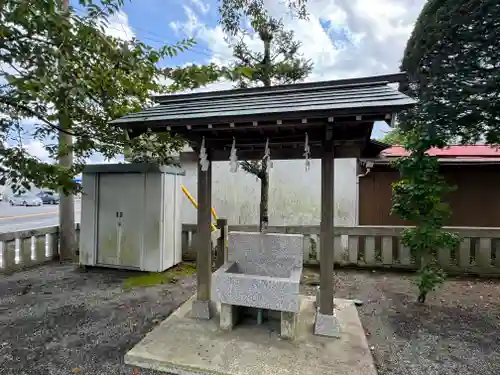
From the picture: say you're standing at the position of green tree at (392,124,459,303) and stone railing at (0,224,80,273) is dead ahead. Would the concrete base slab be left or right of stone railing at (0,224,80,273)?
left

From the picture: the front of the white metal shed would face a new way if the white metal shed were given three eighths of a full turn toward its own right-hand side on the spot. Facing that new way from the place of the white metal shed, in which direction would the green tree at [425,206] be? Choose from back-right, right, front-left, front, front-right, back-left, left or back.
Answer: back-right

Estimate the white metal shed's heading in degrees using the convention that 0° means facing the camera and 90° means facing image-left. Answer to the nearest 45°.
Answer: approximately 45°

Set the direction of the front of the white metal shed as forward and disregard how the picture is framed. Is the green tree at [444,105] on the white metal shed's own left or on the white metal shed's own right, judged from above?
on the white metal shed's own left

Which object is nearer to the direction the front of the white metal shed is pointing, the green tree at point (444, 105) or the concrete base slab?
the concrete base slab

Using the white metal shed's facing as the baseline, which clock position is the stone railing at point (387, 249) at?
The stone railing is roughly at 8 o'clock from the white metal shed.

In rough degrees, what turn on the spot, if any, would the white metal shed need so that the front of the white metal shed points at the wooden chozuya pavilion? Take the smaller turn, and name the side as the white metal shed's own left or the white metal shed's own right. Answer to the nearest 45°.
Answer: approximately 90° to the white metal shed's own left

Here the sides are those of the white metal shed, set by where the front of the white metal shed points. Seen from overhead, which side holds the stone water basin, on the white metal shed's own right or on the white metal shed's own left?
on the white metal shed's own left

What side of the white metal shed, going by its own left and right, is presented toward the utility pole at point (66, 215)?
right
